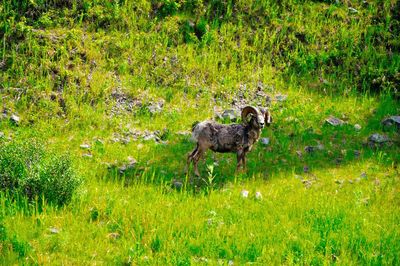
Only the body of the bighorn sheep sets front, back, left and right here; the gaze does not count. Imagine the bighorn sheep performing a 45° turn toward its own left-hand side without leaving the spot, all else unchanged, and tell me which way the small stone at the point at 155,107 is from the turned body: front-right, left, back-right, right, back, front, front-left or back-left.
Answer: left

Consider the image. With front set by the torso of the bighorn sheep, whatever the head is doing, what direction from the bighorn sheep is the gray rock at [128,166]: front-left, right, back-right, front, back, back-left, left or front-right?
back

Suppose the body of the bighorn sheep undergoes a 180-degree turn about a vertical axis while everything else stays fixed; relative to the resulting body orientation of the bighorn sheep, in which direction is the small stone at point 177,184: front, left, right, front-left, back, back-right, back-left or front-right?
front-left

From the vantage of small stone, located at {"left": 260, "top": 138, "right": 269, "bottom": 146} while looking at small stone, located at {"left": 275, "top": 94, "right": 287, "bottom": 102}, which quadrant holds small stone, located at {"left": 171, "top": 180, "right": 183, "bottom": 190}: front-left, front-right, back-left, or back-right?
back-left

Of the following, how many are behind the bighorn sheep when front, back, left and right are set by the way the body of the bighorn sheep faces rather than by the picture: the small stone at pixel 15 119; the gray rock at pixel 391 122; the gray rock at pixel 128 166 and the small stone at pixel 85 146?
3

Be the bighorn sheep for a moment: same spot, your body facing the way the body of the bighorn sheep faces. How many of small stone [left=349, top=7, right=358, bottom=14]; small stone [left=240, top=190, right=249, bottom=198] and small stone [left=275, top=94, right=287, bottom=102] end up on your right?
1

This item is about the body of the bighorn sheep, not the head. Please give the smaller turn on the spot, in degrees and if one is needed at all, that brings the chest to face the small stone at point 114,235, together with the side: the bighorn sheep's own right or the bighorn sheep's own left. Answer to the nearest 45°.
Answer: approximately 90° to the bighorn sheep's own right

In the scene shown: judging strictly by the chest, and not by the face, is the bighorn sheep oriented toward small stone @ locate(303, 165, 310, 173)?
yes

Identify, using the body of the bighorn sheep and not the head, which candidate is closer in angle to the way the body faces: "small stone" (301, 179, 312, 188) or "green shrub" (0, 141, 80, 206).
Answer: the small stone

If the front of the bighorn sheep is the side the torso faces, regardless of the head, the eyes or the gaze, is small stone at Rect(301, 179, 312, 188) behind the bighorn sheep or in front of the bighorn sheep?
in front

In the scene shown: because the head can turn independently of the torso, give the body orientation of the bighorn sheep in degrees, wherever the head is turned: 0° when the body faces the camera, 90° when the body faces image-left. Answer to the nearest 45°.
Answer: approximately 270°

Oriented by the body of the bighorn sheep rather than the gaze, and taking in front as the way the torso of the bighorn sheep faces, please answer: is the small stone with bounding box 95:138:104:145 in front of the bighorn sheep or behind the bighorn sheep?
behind

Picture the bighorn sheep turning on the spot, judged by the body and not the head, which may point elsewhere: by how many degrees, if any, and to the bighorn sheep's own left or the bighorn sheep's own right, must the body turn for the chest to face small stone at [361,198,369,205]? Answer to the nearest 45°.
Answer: approximately 45° to the bighorn sheep's own right

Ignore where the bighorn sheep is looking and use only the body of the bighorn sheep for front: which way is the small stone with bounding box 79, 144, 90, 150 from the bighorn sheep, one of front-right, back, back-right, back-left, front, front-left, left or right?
back

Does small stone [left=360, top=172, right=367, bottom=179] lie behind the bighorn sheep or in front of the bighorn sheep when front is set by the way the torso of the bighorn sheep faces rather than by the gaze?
in front
